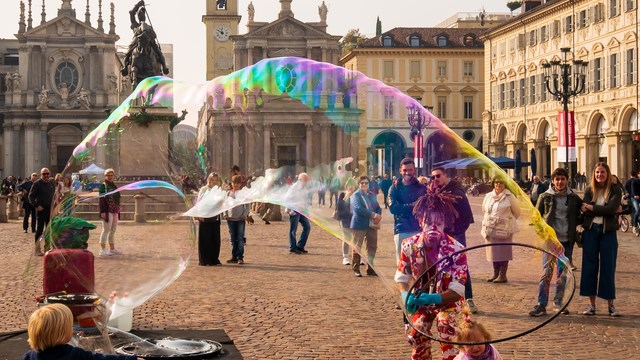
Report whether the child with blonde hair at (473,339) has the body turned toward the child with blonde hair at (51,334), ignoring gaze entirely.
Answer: no

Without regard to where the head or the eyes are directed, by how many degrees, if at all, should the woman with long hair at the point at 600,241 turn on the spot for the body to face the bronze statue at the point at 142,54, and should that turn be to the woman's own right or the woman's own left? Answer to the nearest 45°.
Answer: approximately 135° to the woman's own right

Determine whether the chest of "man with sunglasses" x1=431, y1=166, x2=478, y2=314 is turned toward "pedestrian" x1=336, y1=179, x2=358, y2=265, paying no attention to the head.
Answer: no

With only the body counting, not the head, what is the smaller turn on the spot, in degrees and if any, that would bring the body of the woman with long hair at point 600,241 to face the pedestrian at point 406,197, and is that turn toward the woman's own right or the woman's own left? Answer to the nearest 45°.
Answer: approximately 45° to the woman's own right

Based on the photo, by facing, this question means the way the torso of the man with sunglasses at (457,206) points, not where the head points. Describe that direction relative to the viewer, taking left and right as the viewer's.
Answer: facing the viewer and to the left of the viewer

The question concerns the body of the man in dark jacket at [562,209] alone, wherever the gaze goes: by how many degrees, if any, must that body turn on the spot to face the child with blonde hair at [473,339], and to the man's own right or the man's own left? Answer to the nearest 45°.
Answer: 0° — they already face them

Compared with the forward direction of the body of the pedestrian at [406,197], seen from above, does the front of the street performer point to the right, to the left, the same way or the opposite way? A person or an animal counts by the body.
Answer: the same way

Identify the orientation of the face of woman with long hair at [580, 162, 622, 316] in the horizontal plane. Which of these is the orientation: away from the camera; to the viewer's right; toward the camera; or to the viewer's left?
toward the camera

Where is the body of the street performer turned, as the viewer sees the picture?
toward the camera

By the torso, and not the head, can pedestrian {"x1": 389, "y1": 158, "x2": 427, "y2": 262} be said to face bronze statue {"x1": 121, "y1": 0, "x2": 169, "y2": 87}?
no

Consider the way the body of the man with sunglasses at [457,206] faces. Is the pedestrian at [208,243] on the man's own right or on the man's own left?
on the man's own right

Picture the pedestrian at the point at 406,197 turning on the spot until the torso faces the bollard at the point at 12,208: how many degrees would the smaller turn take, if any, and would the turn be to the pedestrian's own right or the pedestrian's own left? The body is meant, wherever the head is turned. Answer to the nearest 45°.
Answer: approximately 135° to the pedestrian's own right
